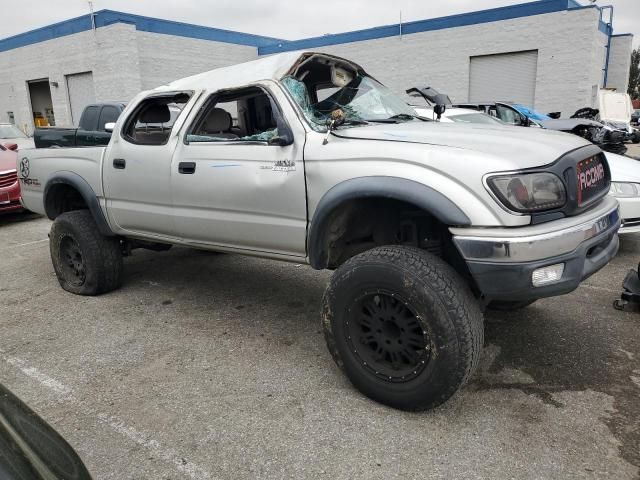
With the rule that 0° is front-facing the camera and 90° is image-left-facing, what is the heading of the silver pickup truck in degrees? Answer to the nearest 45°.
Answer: approximately 315°

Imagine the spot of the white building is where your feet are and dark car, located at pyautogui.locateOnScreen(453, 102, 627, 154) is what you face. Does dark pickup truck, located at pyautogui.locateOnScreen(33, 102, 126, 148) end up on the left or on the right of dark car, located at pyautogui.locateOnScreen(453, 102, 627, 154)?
right

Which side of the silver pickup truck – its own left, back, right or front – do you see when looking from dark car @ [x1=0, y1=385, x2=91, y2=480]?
right

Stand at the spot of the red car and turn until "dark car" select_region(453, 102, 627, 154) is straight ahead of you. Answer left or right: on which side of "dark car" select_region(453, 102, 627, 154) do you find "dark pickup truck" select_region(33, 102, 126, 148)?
left

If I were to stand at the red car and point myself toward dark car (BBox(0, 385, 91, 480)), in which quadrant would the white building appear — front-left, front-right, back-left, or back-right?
back-left

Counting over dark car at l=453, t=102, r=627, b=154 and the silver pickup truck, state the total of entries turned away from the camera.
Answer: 0

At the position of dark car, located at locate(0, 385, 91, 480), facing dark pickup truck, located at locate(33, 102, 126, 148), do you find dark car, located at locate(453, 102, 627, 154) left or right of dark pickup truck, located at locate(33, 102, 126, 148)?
right

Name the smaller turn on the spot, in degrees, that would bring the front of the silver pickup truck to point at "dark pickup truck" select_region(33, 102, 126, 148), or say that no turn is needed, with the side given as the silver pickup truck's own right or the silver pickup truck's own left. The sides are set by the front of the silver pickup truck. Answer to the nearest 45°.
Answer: approximately 180°

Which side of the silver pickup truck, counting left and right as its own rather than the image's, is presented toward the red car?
back
